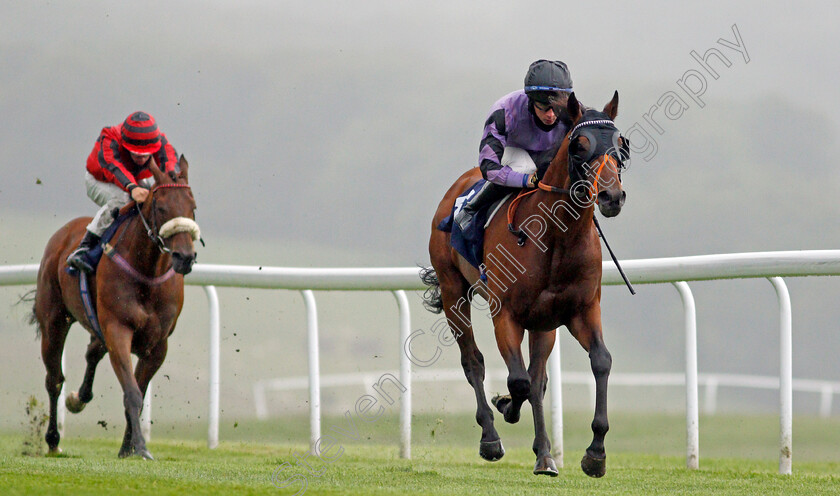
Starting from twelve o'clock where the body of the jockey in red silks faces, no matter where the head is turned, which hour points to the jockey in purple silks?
The jockey in purple silks is roughly at 12 o'clock from the jockey in red silks.

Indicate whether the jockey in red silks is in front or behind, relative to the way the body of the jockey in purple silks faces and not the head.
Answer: behind

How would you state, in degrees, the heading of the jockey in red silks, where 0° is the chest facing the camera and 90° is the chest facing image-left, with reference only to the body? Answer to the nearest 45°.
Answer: approximately 315°

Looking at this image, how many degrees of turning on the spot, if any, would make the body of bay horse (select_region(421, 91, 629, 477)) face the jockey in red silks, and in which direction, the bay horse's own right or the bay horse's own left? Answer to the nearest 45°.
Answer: approximately 180°

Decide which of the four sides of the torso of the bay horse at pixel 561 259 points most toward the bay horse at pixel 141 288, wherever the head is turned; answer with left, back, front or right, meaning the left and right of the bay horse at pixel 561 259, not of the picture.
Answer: back

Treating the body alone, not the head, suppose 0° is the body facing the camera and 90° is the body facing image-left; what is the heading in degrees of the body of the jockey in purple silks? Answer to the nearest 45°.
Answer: approximately 315°

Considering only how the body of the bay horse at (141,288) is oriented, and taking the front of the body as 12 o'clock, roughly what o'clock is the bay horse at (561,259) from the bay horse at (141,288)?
the bay horse at (561,259) is roughly at 12 o'clock from the bay horse at (141,288).

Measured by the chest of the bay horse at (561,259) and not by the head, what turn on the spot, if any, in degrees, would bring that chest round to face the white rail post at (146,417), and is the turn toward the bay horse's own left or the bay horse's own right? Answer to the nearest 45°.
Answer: approximately 180°

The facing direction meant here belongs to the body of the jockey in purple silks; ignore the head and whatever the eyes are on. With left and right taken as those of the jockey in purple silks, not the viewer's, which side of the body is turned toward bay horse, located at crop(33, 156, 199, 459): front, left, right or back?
back
